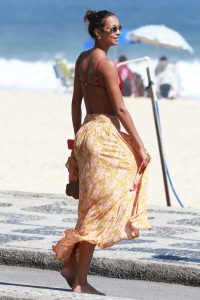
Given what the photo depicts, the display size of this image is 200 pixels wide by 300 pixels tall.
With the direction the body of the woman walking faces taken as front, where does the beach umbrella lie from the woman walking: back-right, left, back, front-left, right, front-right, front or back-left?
front-left

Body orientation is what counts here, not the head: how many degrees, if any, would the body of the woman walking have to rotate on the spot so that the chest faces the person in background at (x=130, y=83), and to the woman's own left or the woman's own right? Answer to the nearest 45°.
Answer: approximately 45° to the woman's own left

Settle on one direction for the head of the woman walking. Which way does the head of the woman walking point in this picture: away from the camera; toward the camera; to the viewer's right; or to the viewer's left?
to the viewer's right

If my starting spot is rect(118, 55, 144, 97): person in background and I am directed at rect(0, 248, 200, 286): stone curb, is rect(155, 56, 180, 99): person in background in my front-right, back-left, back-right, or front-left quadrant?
back-left

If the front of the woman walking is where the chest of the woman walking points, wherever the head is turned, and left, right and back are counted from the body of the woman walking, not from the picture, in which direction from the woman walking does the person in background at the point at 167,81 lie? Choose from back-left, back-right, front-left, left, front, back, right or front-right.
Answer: front-left

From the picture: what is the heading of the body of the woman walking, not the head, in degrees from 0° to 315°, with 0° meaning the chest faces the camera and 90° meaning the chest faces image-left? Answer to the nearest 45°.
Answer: approximately 225°
